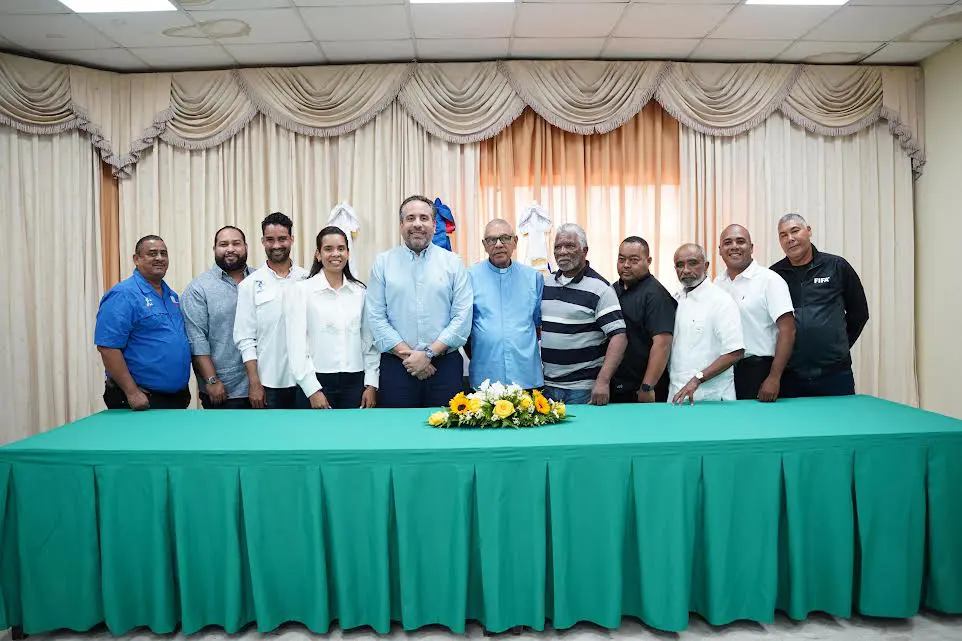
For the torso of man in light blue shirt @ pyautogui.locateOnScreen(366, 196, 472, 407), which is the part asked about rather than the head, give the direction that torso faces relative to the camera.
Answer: toward the camera

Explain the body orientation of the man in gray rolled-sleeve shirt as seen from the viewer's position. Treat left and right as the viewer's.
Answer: facing the viewer and to the right of the viewer

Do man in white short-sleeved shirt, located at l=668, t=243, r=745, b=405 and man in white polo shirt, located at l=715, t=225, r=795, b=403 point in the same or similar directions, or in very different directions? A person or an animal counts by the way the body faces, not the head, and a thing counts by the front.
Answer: same or similar directions

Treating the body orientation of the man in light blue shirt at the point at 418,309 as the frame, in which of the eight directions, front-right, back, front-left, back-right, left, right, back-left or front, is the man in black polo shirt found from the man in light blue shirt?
left

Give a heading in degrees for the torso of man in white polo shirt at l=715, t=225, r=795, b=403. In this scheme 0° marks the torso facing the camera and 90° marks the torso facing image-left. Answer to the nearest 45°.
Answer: approximately 45°

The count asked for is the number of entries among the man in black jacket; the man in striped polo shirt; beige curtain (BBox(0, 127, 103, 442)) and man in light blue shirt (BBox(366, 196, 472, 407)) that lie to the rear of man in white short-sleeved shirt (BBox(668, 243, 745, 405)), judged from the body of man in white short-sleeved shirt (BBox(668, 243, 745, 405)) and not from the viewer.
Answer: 1

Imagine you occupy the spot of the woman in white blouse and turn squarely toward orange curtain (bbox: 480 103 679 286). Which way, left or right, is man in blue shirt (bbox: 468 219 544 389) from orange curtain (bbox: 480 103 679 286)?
right

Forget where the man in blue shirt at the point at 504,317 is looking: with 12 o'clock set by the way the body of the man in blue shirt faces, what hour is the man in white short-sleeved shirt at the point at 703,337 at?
The man in white short-sleeved shirt is roughly at 9 o'clock from the man in blue shirt.

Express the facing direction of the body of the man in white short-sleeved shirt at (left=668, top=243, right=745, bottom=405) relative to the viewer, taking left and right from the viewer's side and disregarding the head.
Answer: facing the viewer and to the left of the viewer

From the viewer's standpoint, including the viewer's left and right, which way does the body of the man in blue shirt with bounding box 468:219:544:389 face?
facing the viewer

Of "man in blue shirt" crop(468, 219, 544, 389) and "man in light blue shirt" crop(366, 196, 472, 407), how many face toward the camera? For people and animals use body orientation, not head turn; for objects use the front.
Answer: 2

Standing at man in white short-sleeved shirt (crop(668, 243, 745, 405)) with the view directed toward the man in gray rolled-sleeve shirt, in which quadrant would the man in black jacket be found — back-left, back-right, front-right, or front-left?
back-right
